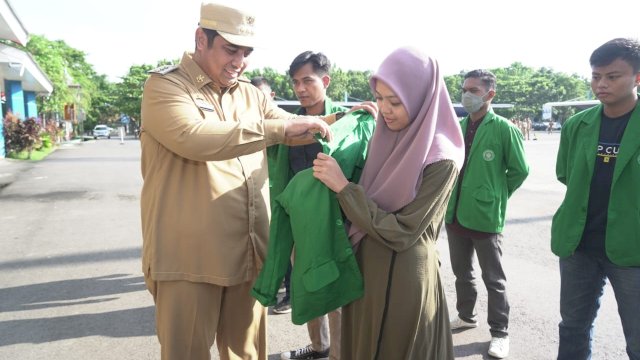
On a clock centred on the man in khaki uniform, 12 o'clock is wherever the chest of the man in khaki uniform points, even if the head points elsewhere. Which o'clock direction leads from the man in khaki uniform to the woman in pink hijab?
The woman in pink hijab is roughly at 11 o'clock from the man in khaki uniform.

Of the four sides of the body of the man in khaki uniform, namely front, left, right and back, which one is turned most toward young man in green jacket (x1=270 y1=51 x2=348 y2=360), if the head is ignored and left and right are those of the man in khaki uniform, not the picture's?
left

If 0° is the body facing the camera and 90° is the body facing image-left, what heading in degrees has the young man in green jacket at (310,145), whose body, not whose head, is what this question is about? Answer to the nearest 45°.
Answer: approximately 45°

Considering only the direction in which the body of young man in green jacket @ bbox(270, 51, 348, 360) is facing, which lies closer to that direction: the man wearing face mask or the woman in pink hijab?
the woman in pink hijab

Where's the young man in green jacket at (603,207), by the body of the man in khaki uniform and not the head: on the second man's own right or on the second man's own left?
on the second man's own left

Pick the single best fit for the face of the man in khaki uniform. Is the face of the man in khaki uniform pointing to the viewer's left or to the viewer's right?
to the viewer's right

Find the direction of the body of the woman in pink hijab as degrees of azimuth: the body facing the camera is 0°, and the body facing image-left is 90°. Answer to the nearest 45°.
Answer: approximately 45°

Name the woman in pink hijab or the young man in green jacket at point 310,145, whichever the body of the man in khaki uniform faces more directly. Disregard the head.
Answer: the woman in pink hijab
